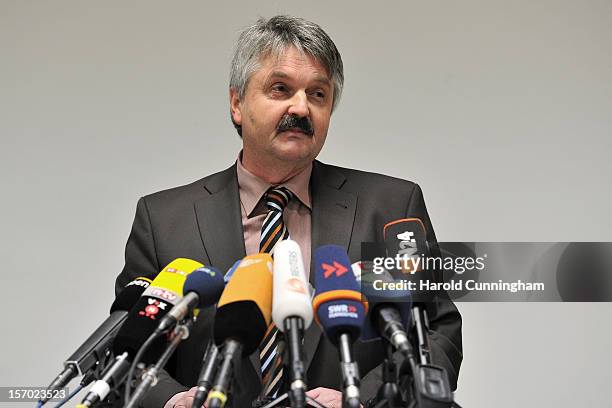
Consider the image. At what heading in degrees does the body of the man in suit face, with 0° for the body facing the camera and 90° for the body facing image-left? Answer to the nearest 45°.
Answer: approximately 0°

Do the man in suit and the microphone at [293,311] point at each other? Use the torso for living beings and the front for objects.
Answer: yes

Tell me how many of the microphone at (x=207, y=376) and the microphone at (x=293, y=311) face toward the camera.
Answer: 0

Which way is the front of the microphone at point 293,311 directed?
away from the camera

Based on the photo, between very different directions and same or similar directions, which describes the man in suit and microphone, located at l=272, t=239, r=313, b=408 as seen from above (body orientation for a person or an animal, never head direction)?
very different directions

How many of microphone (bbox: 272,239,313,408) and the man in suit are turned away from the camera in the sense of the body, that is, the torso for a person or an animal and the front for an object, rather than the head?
1
